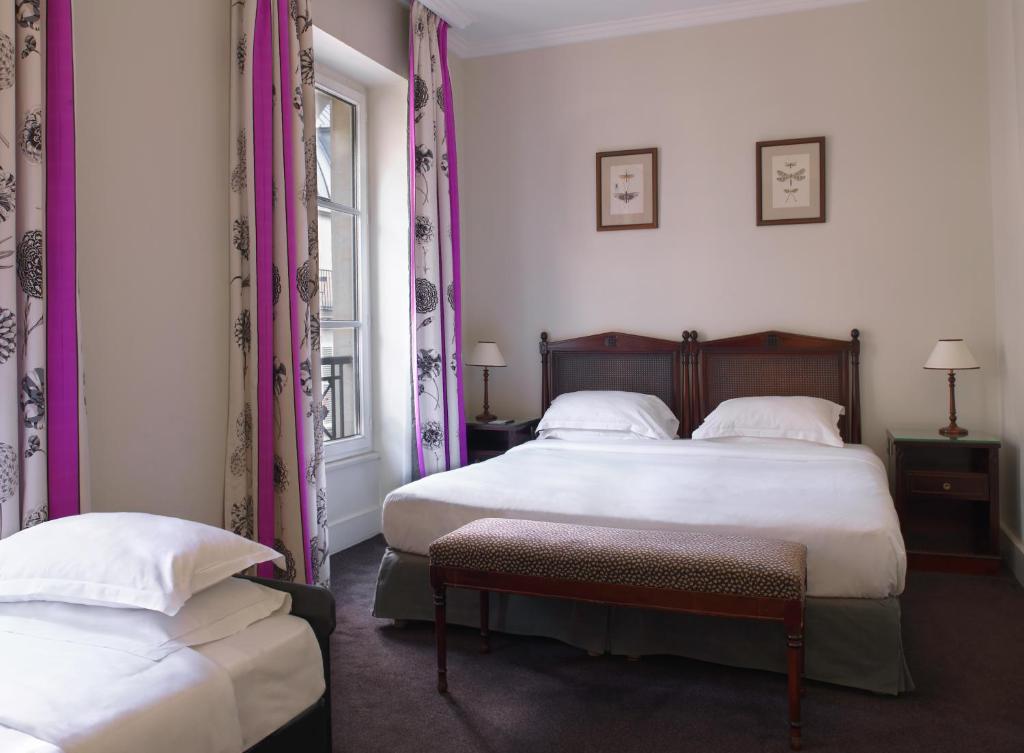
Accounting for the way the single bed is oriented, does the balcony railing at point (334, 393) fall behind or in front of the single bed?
behind

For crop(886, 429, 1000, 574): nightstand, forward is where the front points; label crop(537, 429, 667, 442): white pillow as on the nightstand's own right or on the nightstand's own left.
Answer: on the nightstand's own right

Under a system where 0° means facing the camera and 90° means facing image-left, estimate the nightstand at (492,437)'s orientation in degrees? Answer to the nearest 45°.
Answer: approximately 0°

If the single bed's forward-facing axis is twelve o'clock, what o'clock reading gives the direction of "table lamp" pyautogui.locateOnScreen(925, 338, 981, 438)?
The table lamp is roughly at 7 o'clock from the single bed.

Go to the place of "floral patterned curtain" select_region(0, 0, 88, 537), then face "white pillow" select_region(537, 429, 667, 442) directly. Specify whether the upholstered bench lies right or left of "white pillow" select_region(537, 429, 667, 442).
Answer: right

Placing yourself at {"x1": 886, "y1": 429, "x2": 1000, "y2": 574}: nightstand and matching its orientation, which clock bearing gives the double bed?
The double bed is roughly at 1 o'clock from the nightstand.

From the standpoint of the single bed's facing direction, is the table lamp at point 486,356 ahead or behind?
behind

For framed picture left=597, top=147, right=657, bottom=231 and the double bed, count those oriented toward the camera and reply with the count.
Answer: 2

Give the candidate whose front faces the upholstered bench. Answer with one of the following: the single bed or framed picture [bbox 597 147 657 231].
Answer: the framed picture
